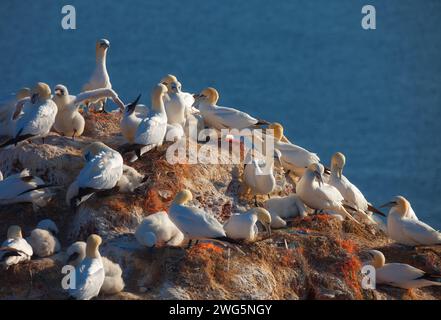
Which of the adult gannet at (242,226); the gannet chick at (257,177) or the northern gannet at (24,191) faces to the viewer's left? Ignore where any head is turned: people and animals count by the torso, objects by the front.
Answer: the northern gannet

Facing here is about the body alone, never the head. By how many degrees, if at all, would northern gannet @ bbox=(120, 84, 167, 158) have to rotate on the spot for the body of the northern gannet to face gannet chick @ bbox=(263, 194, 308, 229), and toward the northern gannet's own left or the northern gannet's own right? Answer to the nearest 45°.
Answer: approximately 45° to the northern gannet's own right

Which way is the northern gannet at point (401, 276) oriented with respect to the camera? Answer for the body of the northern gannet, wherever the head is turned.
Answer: to the viewer's left

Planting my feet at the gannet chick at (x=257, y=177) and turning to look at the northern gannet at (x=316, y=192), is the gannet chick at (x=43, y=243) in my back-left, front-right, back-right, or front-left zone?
back-right
